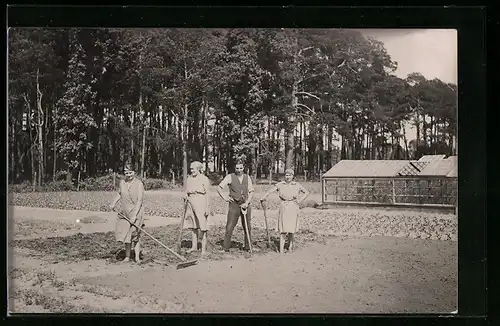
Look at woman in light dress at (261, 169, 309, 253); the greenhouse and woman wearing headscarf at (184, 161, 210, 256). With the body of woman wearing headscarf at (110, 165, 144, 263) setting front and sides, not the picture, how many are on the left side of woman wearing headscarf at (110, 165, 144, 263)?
3

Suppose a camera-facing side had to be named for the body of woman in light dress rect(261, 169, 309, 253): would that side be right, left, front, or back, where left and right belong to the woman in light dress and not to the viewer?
front

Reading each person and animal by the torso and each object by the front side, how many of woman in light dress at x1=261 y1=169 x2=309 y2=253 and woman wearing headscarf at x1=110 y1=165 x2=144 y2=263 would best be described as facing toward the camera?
2

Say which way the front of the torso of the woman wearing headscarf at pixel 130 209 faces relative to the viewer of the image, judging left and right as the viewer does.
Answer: facing the viewer

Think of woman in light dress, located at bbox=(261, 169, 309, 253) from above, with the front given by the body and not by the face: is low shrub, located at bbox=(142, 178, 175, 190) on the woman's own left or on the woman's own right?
on the woman's own right

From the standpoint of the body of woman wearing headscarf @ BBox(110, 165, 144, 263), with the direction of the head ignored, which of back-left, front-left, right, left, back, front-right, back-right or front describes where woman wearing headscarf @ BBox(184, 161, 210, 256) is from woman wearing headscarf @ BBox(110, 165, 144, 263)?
left

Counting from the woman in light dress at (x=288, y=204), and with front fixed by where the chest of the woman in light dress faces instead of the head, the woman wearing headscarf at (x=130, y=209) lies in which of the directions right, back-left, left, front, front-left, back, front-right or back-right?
right

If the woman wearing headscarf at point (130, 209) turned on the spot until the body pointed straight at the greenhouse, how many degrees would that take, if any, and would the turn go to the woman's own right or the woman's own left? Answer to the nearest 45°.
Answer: approximately 90° to the woman's own left

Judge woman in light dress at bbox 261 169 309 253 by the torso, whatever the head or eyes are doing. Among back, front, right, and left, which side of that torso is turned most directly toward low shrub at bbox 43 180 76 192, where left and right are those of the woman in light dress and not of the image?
back

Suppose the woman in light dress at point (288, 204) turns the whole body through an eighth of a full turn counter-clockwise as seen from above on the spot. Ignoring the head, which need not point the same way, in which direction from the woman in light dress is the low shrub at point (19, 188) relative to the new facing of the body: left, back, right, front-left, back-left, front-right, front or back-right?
back-right

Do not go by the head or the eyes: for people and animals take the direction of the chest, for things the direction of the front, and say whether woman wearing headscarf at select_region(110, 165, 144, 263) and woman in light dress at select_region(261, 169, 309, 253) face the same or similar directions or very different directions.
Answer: same or similar directions

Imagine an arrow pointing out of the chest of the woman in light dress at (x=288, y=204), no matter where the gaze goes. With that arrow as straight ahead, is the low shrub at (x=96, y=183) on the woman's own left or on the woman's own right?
on the woman's own right

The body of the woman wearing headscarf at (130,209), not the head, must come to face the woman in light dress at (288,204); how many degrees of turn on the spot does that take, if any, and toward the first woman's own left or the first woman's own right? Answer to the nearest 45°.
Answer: approximately 90° to the first woman's own left

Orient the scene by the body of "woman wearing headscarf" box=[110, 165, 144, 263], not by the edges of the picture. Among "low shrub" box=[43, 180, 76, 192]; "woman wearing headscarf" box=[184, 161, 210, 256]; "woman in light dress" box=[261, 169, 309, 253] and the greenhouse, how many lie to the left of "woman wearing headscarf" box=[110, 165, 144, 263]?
3
